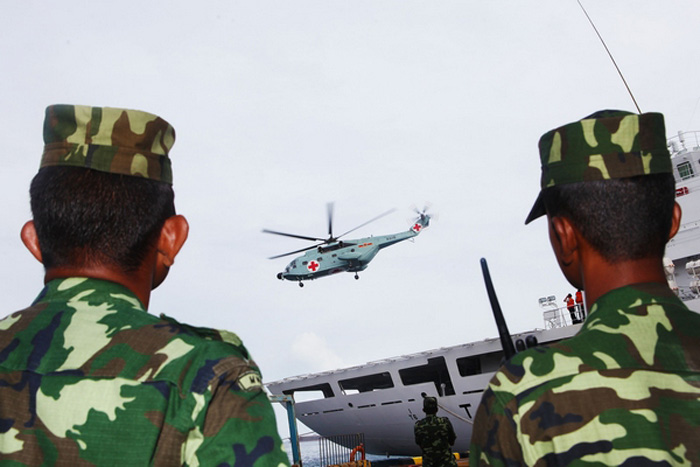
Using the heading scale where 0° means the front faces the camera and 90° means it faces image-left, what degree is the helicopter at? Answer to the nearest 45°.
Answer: approximately 90°

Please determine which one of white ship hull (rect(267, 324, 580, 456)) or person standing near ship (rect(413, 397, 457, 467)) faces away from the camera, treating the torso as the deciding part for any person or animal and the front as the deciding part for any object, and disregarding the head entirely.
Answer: the person standing near ship

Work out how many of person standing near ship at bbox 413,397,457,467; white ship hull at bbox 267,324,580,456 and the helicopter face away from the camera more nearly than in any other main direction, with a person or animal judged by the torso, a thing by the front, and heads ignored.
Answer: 1

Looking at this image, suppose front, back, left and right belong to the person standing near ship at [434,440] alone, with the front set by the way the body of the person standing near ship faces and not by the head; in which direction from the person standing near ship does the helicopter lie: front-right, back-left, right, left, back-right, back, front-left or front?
front

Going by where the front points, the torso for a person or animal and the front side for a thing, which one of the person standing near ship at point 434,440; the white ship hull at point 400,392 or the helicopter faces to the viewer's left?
the helicopter

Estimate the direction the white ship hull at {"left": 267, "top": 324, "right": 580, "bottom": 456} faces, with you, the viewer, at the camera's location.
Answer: facing the viewer and to the right of the viewer

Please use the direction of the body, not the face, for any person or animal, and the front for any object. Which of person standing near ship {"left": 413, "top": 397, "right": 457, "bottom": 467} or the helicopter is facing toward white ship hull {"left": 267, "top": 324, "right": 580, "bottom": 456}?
the person standing near ship

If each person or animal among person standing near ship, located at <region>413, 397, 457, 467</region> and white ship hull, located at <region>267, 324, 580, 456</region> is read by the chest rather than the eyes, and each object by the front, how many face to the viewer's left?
0

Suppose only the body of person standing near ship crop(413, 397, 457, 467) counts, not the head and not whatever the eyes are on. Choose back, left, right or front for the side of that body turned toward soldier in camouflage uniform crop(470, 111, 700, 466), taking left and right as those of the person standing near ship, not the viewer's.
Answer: back

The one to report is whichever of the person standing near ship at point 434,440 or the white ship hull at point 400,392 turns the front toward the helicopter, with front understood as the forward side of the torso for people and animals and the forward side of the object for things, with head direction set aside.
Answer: the person standing near ship

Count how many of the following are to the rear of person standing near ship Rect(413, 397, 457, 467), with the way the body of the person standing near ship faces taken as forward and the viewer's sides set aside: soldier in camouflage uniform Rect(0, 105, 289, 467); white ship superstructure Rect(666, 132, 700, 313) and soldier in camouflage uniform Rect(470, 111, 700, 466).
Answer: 2

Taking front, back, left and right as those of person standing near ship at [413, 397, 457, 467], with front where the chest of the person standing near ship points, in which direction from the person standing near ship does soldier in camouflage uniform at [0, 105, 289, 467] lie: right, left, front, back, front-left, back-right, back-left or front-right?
back

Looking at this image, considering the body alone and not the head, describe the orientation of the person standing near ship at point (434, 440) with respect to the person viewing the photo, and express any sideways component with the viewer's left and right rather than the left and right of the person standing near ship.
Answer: facing away from the viewer

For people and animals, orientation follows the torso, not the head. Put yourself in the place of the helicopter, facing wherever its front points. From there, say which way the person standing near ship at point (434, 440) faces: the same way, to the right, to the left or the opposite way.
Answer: to the right

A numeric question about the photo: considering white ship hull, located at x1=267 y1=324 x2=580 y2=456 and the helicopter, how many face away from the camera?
0
